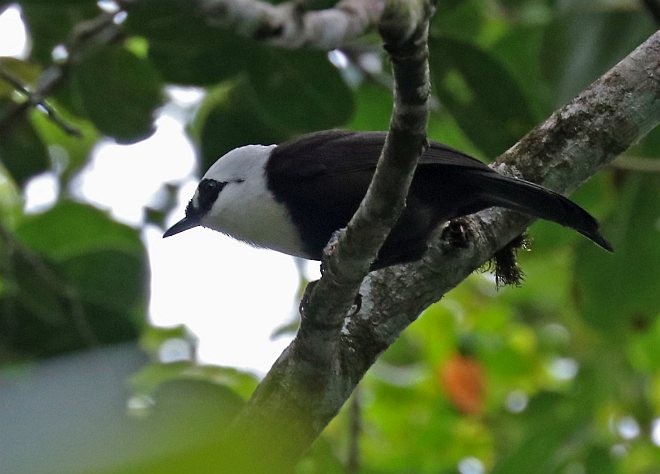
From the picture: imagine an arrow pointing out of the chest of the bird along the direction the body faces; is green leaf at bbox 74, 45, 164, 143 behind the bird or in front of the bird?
in front

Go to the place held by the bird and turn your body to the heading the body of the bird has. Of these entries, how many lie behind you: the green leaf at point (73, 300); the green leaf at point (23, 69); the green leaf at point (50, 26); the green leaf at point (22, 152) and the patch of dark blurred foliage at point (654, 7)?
1

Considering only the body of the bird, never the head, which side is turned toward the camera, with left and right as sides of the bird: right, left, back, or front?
left

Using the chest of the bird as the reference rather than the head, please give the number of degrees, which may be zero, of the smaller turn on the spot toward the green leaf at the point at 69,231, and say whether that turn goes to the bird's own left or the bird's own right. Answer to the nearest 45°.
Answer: approximately 45° to the bird's own right

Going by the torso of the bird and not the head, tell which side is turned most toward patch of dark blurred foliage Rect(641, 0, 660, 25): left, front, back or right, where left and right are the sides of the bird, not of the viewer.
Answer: right

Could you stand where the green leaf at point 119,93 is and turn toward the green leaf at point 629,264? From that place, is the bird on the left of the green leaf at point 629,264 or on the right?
right

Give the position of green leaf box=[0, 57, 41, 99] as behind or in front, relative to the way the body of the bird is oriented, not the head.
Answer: in front

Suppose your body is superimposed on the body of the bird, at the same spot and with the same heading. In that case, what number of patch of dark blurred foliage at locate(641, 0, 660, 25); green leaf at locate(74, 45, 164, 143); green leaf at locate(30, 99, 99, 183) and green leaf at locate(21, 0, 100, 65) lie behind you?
1

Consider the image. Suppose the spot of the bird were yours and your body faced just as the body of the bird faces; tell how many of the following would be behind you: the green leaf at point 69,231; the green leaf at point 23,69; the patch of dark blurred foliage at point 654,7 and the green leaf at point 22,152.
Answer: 1

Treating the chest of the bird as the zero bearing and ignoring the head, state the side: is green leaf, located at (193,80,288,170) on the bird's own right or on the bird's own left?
on the bird's own right
